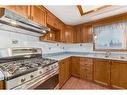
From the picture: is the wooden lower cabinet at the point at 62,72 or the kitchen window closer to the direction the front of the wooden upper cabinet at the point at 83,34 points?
the wooden lower cabinet

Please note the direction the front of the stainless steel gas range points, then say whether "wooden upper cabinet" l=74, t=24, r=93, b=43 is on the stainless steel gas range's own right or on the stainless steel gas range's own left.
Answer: on the stainless steel gas range's own left

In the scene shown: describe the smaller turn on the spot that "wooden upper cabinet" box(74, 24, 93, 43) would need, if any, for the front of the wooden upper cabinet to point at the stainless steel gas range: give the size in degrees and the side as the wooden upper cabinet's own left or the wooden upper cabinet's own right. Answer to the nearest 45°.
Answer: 0° — it already faces it

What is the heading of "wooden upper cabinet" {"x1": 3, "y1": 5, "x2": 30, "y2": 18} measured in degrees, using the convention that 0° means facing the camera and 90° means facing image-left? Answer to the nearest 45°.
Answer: approximately 315°

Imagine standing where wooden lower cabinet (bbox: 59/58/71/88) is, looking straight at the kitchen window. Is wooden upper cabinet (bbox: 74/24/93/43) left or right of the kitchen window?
left

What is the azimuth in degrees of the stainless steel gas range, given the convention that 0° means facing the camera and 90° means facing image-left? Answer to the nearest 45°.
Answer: approximately 315°

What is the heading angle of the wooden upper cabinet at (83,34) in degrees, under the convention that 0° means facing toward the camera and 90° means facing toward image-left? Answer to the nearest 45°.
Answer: approximately 0°

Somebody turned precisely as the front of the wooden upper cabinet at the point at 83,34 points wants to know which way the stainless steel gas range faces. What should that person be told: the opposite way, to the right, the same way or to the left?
to the left
